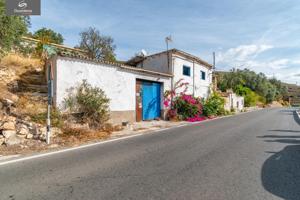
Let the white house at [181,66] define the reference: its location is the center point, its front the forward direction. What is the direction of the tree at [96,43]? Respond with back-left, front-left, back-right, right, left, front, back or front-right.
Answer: back

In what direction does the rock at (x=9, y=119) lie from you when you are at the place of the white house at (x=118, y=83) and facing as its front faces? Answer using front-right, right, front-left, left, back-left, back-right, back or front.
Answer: right

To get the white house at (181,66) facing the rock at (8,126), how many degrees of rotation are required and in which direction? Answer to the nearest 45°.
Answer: approximately 90° to its right

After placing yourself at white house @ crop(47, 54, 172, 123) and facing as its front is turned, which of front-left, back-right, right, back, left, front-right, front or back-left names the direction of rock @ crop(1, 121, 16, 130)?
right

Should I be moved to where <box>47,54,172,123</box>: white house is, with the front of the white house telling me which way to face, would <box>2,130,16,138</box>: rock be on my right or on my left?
on my right

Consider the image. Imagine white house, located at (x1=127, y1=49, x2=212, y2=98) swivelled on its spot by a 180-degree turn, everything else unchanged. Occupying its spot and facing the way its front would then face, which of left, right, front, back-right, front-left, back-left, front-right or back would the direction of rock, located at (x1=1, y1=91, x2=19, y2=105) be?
left

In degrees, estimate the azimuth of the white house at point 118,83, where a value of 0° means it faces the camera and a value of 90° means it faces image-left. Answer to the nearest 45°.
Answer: approximately 315°

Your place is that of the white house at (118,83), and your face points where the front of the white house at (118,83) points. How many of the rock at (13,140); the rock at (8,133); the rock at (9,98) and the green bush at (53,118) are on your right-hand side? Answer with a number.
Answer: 4

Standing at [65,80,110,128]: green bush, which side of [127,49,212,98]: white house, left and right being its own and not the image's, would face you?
right

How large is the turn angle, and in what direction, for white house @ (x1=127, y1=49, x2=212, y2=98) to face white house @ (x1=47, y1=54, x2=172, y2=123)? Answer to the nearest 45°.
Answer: approximately 90° to its right

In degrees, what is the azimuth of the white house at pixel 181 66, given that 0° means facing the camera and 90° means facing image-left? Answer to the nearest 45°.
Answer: approximately 315°

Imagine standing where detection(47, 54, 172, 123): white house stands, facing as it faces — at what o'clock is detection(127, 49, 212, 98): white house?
detection(127, 49, 212, 98): white house is roughly at 9 o'clock from detection(47, 54, 172, 123): white house.

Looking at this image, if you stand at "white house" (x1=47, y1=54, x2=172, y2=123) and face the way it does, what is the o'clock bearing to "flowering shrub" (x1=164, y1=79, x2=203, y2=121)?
The flowering shrub is roughly at 9 o'clock from the white house.

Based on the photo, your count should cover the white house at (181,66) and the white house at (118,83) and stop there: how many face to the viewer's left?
0

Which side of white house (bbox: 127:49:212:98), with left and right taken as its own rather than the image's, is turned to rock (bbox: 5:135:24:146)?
right

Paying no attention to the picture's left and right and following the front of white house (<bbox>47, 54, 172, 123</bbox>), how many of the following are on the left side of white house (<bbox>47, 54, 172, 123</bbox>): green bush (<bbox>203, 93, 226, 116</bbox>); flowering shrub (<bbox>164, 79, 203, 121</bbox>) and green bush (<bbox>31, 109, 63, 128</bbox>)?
2

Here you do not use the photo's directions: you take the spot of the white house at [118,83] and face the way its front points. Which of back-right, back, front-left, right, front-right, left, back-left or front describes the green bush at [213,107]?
left
